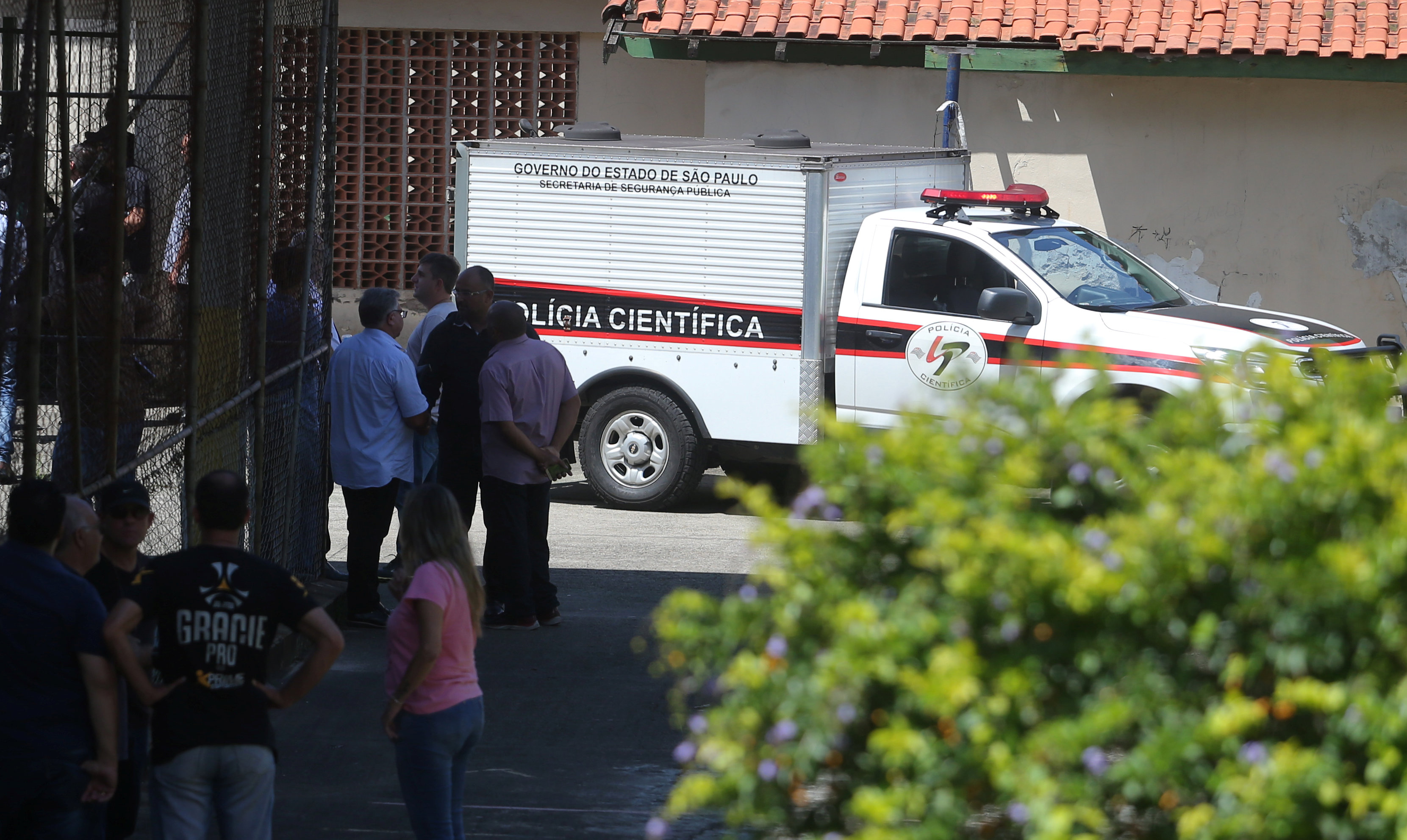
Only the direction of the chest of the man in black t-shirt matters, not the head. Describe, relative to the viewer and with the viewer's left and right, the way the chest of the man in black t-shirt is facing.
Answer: facing away from the viewer

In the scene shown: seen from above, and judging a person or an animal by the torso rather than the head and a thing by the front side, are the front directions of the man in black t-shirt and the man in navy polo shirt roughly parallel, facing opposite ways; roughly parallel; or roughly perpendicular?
roughly parallel

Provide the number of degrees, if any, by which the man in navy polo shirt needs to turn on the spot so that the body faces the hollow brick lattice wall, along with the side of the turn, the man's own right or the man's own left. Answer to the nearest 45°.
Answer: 0° — they already face it

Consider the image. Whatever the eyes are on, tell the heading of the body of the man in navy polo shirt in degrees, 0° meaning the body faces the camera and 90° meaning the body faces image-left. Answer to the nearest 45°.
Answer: approximately 180°

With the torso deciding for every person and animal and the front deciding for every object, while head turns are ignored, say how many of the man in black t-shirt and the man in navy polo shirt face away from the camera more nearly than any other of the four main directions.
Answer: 2

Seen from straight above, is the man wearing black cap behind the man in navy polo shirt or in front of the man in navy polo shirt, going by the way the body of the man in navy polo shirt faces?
in front

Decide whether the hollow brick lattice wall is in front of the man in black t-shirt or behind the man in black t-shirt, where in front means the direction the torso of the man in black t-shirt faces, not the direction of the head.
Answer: in front

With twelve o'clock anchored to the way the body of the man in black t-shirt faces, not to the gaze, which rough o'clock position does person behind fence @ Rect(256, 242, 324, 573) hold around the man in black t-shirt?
The person behind fence is roughly at 12 o'clock from the man in black t-shirt.

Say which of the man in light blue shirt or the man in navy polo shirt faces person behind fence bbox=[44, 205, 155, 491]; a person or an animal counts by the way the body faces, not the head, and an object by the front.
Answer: the man in navy polo shirt

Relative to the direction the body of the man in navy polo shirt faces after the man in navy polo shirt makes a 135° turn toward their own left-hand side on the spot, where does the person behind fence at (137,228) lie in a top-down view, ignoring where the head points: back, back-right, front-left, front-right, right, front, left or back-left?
back-right

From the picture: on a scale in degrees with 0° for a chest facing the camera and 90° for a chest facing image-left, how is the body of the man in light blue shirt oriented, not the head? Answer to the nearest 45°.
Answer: approximately 225°

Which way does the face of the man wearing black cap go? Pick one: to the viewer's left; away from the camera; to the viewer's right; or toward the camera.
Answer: toward the camera

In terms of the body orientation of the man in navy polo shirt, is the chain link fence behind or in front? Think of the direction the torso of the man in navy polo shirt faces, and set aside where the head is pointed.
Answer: in front

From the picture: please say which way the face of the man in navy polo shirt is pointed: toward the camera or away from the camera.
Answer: away from the camera

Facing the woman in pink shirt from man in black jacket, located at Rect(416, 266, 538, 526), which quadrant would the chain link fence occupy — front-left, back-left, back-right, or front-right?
front-right

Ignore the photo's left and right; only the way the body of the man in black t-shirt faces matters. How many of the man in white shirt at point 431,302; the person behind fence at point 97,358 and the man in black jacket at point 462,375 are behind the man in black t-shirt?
0

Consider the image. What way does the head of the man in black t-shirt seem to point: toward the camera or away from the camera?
away from the camera
